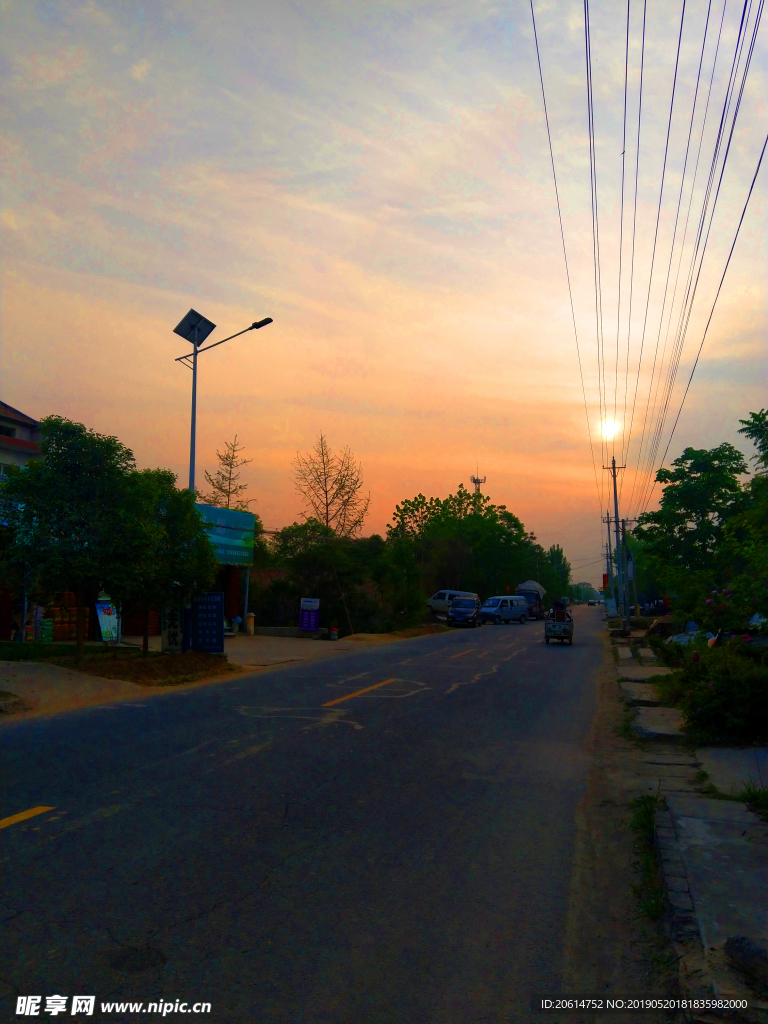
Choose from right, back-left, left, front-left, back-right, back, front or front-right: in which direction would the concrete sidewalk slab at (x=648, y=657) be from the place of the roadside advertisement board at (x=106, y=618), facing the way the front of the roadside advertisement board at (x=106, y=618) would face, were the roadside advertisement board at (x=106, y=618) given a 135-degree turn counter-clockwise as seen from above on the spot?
front-right

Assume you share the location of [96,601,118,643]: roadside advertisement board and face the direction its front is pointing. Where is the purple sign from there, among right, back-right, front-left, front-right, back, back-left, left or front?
back-left

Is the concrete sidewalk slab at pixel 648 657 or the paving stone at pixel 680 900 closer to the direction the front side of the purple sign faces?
the paving stone

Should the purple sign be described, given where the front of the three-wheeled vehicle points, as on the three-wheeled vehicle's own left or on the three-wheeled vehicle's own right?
on the three-wheeled vehicle's own left

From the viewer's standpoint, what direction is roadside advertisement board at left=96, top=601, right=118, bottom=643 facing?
toward the camera

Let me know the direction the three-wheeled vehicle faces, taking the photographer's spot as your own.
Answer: facing away from the viewer

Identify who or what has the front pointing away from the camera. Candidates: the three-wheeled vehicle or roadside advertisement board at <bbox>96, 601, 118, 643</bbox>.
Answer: the three-wheeled vehicle

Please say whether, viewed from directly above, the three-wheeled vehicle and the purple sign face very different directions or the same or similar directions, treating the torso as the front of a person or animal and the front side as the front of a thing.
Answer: very different directions

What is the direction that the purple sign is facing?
toward the camera

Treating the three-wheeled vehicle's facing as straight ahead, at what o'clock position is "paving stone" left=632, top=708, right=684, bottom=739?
The paving stone is roughly at 6 o'clock from the three-wheeled vehicle.

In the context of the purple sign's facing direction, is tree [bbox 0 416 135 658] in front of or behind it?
in front

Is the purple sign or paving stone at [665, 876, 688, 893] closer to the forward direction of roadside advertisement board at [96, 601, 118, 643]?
the paving stone

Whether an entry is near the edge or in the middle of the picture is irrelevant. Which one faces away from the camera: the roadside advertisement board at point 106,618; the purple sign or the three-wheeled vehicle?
the three-wheeled vehicle

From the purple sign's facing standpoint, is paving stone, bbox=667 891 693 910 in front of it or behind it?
in front

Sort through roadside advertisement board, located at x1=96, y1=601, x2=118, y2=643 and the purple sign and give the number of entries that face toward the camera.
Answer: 2

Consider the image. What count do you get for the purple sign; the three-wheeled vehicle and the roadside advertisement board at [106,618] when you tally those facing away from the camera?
1
